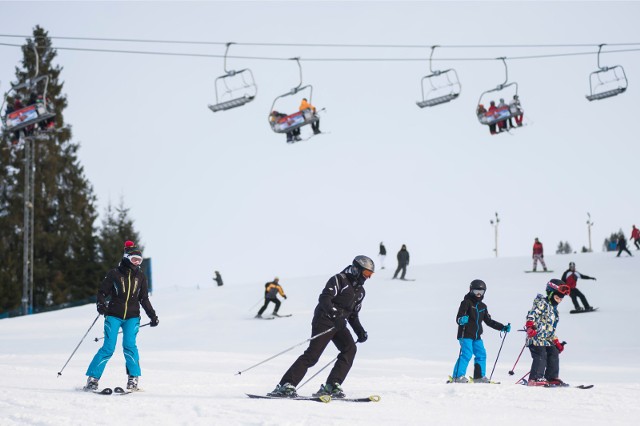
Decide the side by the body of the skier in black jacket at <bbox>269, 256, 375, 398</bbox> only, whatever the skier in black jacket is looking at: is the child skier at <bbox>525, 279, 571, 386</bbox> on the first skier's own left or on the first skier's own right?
on the first skier's own left

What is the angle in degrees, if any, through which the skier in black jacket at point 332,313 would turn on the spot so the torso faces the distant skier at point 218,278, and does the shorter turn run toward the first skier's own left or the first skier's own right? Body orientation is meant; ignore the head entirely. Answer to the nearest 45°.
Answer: approximately 135° to the first skier's own left

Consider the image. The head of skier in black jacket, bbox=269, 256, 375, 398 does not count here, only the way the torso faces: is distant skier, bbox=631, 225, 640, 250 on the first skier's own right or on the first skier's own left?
on the first skier's own left

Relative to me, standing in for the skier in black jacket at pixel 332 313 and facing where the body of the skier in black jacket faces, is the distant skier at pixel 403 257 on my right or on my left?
on my left

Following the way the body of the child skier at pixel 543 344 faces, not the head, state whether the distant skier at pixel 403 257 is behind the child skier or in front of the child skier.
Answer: behind

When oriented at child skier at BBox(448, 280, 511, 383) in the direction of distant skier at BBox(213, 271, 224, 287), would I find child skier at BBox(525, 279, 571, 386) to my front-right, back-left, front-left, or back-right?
back-right

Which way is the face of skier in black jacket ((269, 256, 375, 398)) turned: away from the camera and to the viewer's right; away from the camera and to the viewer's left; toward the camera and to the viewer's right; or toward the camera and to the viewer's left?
toward the camera and to the viewer's right

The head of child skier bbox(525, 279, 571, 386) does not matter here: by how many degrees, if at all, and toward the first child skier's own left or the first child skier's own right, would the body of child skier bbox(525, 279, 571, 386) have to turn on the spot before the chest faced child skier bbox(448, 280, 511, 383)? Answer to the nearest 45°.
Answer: approximately 135° to the first child skier's own right

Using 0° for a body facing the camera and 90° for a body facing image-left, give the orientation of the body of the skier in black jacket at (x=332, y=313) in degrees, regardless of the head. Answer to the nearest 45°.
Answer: approximately 315°

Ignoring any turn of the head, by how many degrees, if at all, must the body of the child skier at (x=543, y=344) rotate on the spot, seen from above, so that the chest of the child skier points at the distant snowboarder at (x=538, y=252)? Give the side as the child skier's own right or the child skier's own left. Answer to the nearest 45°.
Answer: approximately 135° to the child skier's own left

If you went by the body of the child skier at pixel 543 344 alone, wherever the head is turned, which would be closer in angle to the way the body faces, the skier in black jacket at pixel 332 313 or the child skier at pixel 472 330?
the skier in black jacket
